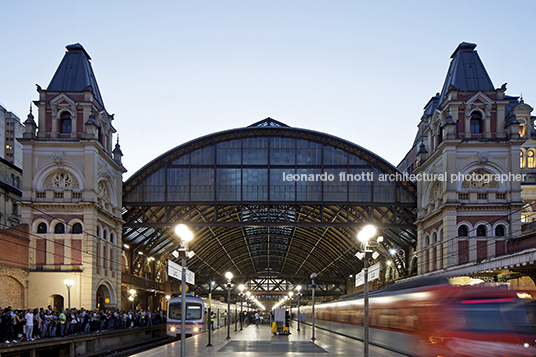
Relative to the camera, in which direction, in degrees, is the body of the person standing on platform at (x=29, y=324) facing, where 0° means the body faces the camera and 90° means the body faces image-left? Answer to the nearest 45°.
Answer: approximately 315°

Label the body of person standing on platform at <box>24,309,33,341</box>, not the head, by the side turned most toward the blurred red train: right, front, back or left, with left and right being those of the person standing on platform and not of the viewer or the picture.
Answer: front

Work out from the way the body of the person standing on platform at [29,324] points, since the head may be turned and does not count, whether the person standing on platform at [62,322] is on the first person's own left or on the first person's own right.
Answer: on the first person's own left

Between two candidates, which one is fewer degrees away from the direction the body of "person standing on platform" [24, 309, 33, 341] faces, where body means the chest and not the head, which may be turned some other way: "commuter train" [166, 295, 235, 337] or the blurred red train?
the blurred red train

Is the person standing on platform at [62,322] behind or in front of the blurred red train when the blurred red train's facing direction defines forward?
behind
